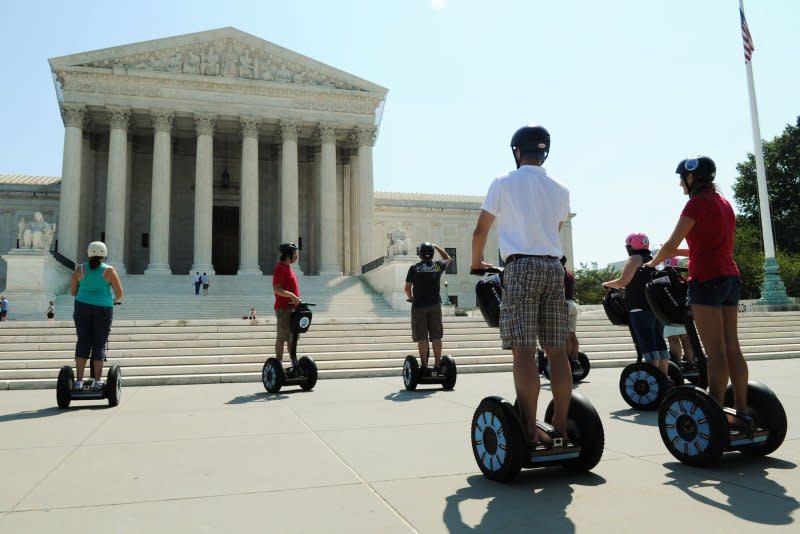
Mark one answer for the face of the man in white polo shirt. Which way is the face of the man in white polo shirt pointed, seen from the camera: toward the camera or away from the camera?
away from the camera

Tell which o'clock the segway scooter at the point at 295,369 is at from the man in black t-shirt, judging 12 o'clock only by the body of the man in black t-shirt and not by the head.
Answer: The segway scooter is roughly at 9 o'clock from the man in black t-shirt.

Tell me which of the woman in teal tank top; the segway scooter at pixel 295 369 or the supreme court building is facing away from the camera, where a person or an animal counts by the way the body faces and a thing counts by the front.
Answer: the woman in teal tank top

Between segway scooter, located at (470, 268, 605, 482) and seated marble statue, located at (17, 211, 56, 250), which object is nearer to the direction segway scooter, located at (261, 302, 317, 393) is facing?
the segway scooter

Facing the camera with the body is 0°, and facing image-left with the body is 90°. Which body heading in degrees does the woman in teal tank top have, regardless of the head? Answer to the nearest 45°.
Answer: approximately 180°

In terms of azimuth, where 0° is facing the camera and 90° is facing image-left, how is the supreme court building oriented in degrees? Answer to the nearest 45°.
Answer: approximately 0°

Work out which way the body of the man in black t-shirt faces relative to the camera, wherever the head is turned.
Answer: away from the camera

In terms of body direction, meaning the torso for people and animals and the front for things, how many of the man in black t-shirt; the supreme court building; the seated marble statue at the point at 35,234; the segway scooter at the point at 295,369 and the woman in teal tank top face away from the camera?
2

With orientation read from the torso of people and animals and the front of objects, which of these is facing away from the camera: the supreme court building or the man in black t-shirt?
the man in black t-shirt

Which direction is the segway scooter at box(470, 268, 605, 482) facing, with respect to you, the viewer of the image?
facing away from the viewer and to the left of the viewer
